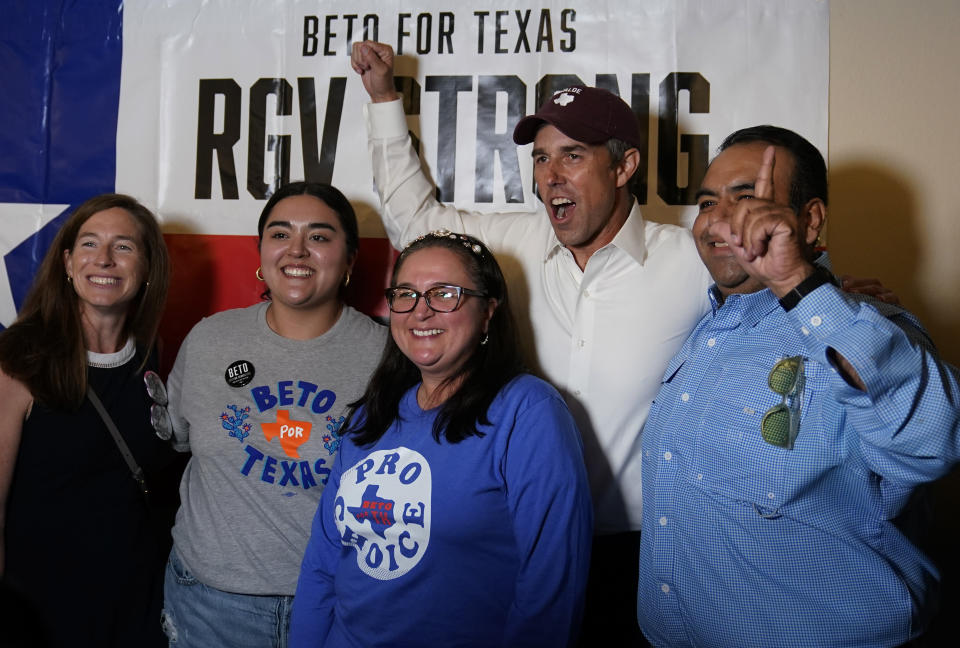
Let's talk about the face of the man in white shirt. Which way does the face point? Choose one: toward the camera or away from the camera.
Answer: toward the camera

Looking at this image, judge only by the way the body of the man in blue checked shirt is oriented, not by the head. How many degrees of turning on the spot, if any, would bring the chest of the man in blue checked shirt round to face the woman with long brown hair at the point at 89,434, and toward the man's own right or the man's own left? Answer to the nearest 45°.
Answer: approximately 45° to the man's own right

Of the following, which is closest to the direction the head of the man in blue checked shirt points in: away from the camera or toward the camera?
toward the camera

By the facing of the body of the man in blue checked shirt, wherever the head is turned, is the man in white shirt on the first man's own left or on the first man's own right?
on the first man's own right

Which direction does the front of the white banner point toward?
toward the camera

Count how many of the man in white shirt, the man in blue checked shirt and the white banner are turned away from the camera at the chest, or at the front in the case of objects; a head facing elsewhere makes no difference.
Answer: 0

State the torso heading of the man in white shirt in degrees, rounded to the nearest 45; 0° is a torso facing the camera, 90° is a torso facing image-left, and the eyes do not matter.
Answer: approximately 45°

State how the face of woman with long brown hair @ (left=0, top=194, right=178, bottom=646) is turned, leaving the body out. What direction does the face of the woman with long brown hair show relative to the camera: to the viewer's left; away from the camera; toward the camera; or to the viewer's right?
toward the camera

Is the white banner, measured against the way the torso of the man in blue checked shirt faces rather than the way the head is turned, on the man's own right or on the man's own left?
on the man's own right

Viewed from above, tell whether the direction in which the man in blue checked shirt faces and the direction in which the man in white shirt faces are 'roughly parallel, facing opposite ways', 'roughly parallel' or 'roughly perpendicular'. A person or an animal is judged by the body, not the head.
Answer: roughly parallel

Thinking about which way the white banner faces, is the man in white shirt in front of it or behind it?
in front

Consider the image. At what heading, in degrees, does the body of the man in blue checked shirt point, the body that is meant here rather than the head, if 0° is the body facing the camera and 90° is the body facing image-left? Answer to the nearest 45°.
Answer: approximately 45°

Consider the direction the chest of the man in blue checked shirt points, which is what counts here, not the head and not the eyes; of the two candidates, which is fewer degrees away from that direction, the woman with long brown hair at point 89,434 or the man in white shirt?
the woman with long brown hair
